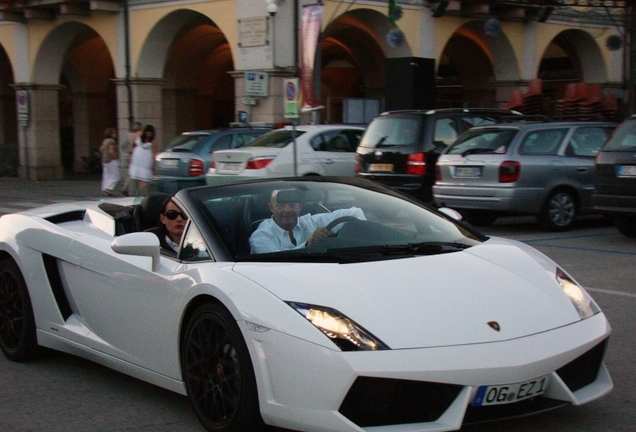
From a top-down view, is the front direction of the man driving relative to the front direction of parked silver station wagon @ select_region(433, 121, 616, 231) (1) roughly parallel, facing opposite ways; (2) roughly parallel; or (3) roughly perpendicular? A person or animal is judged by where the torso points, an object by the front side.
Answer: roughly perpendicular

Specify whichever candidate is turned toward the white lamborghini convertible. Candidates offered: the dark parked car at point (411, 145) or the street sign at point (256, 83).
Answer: the street sign

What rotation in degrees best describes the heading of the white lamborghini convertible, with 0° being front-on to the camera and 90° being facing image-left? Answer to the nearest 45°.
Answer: approximately 315°

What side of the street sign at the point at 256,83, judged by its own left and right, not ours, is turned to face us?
front

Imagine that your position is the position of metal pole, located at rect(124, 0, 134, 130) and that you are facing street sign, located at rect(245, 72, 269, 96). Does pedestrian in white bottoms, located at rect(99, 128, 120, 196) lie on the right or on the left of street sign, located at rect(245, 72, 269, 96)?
right

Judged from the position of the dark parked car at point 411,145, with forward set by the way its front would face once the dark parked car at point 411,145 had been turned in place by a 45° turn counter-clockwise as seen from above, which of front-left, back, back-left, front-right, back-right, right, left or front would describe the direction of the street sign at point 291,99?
front-left

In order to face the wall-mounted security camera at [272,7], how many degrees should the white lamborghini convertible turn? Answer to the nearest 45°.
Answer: approximately 135° to its left

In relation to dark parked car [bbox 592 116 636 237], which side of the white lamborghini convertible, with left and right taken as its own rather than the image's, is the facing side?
left

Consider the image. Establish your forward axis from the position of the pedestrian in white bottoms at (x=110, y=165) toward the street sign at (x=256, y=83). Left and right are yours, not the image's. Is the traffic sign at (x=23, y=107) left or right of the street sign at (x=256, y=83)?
left

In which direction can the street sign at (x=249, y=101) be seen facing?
toward the camera

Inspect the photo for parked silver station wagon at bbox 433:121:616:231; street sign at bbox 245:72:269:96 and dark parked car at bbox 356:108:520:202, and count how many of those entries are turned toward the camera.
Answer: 1

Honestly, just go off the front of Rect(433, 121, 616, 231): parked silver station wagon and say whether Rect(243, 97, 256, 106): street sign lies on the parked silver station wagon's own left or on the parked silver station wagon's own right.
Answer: on the parked silver station wagon's own left

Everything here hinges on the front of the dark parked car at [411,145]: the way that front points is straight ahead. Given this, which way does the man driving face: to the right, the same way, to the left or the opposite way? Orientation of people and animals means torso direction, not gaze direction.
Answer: to the right

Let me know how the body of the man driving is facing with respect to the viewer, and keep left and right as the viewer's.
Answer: facing the viewer and to the right of the viewer

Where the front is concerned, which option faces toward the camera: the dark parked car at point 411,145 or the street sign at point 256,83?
the street sign

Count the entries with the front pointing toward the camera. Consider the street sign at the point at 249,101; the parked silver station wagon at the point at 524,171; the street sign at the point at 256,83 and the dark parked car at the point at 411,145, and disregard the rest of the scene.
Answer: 2

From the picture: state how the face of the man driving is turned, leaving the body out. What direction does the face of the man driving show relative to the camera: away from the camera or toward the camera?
toward the camera

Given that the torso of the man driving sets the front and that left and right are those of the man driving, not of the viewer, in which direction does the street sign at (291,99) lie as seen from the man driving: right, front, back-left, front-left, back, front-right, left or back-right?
back-left

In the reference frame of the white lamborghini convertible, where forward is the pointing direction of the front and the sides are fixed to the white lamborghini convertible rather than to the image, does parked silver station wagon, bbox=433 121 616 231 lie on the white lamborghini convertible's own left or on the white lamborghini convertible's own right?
on the white lamborghini convertible's own left

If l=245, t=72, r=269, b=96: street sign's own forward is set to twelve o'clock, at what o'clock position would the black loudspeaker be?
The black loudspeaker is roughly at 10 o'clock from the street sign.
